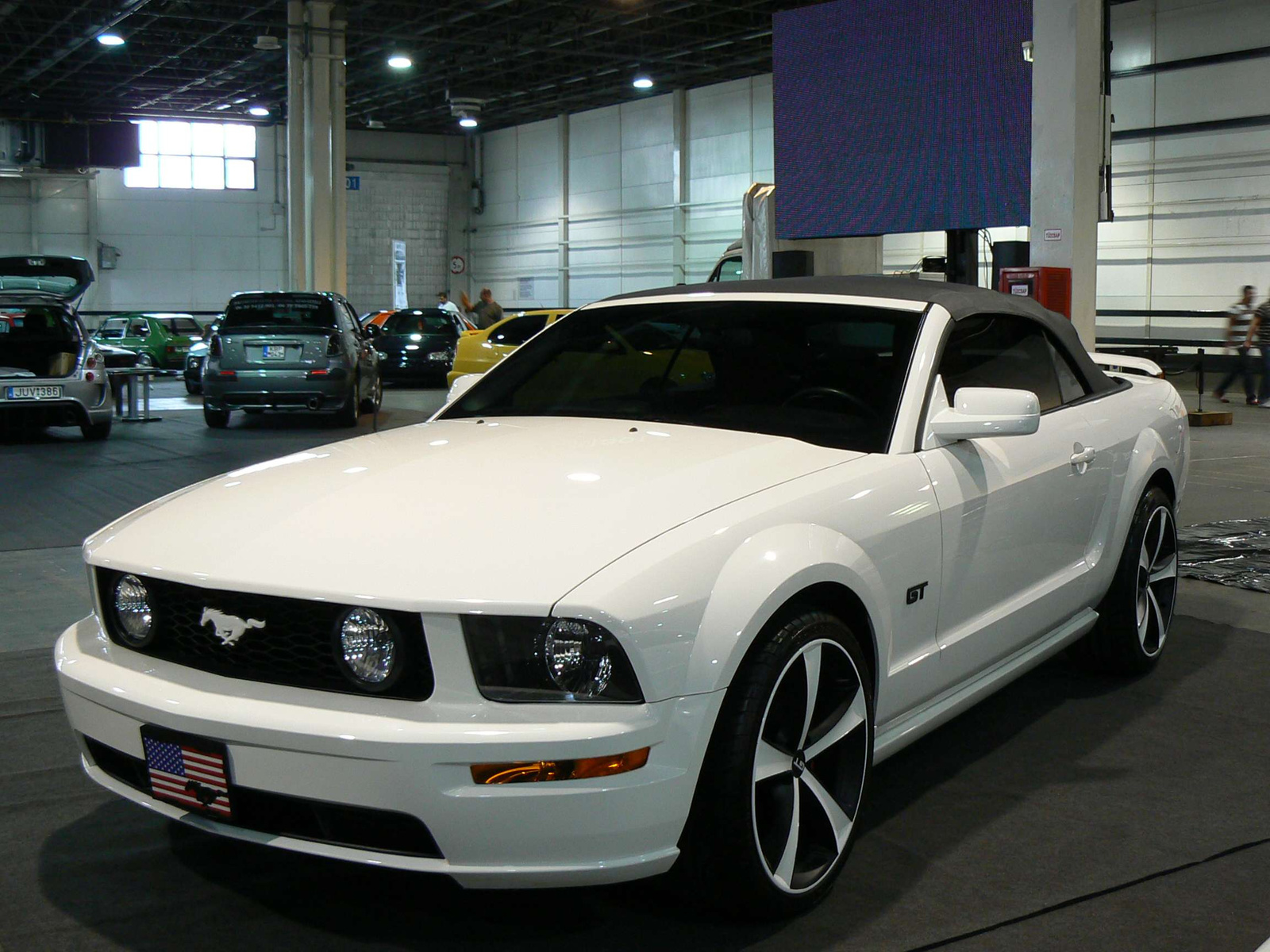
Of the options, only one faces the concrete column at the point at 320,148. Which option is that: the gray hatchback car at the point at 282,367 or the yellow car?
the gray hatchback car

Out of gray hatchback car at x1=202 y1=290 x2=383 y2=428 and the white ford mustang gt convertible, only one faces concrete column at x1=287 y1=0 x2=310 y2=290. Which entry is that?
the gray hatchback car

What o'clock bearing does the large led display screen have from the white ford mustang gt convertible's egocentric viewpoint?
The large led display screen is roughly at 5 o'clock from the white ford mustang gt convertible.

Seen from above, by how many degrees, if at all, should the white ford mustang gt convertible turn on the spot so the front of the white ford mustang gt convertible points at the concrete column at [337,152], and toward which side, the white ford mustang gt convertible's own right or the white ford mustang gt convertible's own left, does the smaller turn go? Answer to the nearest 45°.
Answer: approximately 135° to the white ford mustang gt convertible's own right

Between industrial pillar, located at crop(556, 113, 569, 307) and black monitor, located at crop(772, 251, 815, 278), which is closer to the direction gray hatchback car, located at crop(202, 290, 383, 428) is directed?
the industrial pillar

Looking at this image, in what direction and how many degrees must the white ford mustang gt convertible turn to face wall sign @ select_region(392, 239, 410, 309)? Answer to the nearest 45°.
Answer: approximately 135° to its right

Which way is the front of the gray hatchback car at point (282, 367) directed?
away from the camera

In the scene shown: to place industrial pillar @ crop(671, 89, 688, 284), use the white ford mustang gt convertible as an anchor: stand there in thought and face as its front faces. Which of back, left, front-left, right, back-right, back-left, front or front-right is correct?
back-right

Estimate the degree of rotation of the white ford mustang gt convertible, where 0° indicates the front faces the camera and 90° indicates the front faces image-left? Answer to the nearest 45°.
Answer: approximately 45°

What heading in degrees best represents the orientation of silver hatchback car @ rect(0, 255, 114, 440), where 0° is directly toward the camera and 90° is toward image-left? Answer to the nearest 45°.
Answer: approximately 180°
